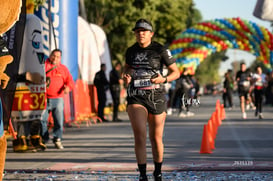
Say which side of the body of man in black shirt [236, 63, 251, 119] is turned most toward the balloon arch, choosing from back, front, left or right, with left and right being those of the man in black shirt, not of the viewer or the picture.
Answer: back

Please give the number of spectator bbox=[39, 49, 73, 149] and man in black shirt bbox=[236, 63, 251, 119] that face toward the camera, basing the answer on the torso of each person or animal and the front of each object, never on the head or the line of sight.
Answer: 2

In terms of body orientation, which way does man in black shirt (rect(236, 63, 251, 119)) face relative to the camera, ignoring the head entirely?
toward the camera

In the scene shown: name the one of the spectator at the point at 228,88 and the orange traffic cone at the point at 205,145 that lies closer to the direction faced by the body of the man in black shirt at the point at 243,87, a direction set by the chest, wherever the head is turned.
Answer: the orange traffic cone

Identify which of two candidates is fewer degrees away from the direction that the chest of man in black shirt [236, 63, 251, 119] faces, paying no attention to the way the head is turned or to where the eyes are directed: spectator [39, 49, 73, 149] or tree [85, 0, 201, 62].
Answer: the spectator

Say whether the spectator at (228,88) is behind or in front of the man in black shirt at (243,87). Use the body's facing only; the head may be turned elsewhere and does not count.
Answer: behind

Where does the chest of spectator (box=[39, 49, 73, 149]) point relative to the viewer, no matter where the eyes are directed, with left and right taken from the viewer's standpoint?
facing the viewer
